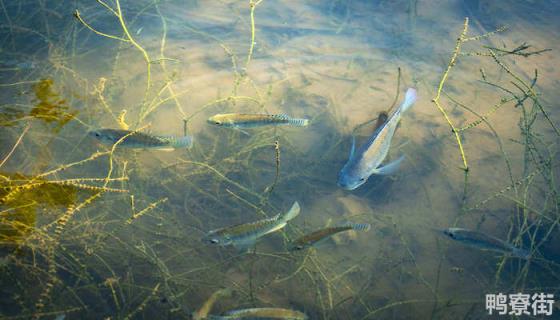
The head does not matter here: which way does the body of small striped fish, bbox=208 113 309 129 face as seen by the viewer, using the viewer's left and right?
facing to the left of the viewer

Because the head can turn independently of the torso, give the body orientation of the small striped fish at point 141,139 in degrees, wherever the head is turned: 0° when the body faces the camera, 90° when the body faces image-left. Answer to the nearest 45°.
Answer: approximately 90°

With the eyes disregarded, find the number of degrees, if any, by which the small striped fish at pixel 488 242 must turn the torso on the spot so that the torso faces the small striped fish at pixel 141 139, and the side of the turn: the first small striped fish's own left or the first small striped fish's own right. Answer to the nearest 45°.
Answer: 0° — it already faces it

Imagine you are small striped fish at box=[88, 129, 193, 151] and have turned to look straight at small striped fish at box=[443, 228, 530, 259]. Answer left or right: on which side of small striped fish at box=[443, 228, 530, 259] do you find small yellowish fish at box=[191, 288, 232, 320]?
right

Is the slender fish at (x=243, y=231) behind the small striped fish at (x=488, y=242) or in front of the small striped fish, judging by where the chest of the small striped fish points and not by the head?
in front

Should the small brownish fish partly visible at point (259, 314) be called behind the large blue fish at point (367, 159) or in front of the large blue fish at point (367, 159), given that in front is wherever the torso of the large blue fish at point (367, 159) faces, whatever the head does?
in front

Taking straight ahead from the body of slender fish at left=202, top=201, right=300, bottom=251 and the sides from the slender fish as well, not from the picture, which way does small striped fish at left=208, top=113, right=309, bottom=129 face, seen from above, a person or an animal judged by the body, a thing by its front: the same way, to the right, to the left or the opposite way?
the same way

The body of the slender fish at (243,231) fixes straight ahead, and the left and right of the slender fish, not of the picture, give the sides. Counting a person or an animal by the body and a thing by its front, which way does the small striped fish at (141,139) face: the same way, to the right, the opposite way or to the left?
the same way

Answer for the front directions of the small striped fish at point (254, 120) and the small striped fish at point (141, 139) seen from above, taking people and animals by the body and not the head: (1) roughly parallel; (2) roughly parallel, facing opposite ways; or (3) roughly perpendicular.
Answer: roughly parallel

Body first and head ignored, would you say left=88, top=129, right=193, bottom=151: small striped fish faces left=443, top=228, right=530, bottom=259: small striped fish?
no

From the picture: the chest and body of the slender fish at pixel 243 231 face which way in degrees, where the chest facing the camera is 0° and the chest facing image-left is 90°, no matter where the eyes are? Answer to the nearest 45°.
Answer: approximately 90°
